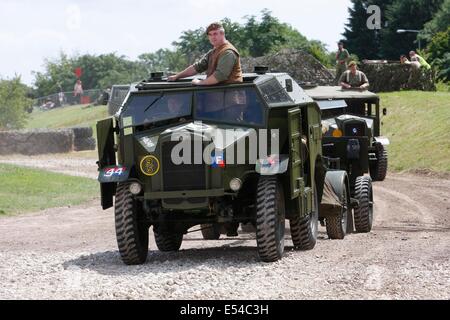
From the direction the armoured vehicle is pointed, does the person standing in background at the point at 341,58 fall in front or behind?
behind

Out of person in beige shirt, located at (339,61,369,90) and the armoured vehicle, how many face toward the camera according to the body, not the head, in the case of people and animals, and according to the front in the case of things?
2

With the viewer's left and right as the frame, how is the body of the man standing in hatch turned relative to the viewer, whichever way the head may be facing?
facing the viewer and to the left of the viewer

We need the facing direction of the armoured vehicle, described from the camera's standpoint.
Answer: facing the viewer

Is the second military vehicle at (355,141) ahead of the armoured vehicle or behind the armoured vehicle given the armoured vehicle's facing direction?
behind

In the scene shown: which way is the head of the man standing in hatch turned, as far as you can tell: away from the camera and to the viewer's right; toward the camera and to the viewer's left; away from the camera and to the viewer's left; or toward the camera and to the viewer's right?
toward the camera and to the viewer's left

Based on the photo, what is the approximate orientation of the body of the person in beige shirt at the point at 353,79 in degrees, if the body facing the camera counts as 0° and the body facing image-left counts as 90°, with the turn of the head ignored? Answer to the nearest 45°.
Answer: approximately 0°

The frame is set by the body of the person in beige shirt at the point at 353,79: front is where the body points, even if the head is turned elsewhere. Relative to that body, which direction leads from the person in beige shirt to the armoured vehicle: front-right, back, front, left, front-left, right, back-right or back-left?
front
